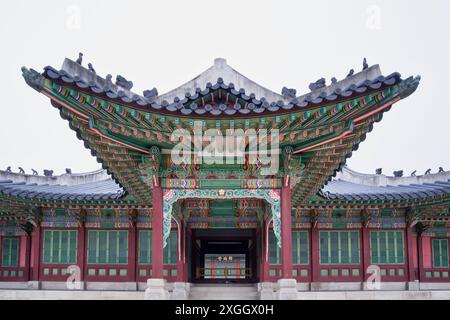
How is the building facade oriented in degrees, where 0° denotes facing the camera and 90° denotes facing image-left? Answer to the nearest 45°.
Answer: approximately 0°
